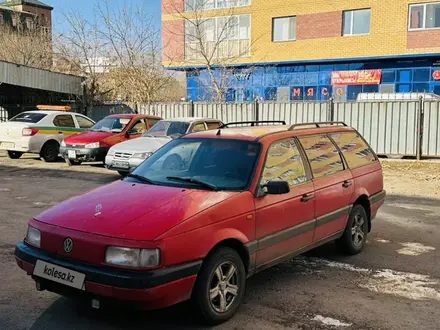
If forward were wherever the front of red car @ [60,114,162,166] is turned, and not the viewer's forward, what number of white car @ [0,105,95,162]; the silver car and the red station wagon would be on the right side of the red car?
1

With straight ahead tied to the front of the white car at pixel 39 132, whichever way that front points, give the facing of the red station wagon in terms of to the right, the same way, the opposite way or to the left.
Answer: the opposite way

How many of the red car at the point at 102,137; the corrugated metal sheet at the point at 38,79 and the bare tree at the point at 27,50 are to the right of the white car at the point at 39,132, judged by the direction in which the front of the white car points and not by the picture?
1

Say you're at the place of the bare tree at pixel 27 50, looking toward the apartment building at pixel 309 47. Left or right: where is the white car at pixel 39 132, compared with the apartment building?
right

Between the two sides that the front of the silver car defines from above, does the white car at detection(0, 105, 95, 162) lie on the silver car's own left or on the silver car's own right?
on the silver car's own right

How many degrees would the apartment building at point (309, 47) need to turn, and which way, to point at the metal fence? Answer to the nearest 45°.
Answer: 0° — it already faces it

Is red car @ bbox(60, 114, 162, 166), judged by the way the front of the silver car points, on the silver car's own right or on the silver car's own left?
on the silver car's own right

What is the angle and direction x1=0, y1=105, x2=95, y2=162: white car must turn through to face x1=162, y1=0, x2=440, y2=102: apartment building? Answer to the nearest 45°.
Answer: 0° — it already faces it

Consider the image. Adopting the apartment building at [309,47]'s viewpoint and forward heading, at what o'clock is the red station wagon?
The red station wagon is roughly at 12 o'clock from the apartment building.

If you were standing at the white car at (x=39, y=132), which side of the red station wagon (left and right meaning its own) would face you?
right

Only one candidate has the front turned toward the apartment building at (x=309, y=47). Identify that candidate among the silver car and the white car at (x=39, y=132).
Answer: the white car

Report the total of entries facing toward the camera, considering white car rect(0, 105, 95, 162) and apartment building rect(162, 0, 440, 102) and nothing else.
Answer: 1

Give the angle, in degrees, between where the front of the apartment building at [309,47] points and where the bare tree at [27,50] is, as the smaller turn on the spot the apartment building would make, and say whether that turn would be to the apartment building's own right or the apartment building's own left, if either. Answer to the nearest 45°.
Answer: approximately 90° to the apartment building's own right

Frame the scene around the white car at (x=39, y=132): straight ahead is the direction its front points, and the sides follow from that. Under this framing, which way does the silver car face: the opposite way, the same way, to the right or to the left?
the opposite way

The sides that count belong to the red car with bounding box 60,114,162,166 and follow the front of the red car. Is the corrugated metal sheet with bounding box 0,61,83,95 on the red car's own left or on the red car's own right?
on the red car's own right

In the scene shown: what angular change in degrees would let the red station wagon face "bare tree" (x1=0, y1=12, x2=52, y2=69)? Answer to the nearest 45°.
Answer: approximately 135° to its right

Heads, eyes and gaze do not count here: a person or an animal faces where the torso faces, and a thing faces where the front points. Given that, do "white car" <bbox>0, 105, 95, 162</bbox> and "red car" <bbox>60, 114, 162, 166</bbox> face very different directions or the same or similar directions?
very different directions

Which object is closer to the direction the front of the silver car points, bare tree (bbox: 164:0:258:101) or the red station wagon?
the red station wagon
